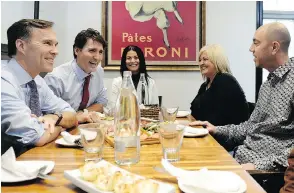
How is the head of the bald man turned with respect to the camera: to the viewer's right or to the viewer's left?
to the viewer's left

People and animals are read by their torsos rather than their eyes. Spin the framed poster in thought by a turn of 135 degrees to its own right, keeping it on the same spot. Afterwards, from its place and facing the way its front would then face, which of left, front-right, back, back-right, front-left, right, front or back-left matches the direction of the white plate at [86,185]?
back-left

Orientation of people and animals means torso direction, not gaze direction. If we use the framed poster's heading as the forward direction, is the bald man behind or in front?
in front

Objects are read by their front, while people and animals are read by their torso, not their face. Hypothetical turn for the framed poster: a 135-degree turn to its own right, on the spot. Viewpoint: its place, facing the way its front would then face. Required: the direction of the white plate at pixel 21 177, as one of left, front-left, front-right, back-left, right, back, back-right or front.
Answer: back-left

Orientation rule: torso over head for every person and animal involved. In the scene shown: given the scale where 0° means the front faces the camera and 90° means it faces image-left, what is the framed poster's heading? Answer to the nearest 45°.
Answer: approximately 0°

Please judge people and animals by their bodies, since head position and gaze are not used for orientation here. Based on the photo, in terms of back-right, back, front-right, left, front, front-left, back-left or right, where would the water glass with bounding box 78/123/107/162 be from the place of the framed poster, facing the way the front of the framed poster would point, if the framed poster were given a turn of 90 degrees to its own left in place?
right

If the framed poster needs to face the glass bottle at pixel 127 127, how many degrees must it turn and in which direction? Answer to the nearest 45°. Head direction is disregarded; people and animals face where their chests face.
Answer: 0° — it already faces it

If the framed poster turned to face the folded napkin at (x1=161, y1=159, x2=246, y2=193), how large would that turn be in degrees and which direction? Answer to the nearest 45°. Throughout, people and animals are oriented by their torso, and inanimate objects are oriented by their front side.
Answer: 0° — it already faces it

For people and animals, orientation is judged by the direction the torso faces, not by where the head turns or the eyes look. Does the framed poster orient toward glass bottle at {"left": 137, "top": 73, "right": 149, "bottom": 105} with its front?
yes

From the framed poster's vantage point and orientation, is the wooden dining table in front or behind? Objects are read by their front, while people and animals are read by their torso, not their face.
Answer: in front

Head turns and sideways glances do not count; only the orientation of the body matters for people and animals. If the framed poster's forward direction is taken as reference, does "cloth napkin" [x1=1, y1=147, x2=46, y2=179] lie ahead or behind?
ahead
